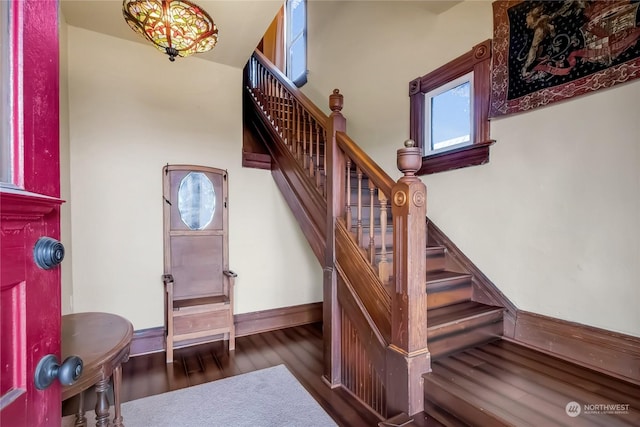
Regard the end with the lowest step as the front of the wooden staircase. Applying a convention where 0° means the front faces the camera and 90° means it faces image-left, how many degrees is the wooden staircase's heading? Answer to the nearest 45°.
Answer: approximately 315°

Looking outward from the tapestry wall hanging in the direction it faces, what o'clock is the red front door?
The red front door is roughly at 11 o'clock from the tapestry wall hanging.

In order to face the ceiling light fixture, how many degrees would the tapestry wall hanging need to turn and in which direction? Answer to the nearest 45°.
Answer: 0° — it already faces it

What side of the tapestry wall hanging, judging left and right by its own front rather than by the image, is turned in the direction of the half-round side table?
front

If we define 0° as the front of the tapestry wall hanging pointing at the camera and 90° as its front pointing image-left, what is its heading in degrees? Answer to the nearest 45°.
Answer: approximately 45°

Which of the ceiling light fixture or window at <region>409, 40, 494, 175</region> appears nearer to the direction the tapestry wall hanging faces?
the ceiling light fixture

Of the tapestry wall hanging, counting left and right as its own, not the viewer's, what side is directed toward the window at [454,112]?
right

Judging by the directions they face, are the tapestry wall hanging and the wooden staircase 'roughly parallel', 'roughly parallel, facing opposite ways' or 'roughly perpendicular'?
roughly perpendicular

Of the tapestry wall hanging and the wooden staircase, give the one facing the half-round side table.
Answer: the tapestry wall hanging

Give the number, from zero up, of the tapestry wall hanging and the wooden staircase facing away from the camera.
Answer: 0

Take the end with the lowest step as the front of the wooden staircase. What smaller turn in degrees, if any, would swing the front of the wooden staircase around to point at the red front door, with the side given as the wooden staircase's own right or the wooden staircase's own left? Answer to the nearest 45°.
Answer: approximately 45° to the wooden staircase's own right
